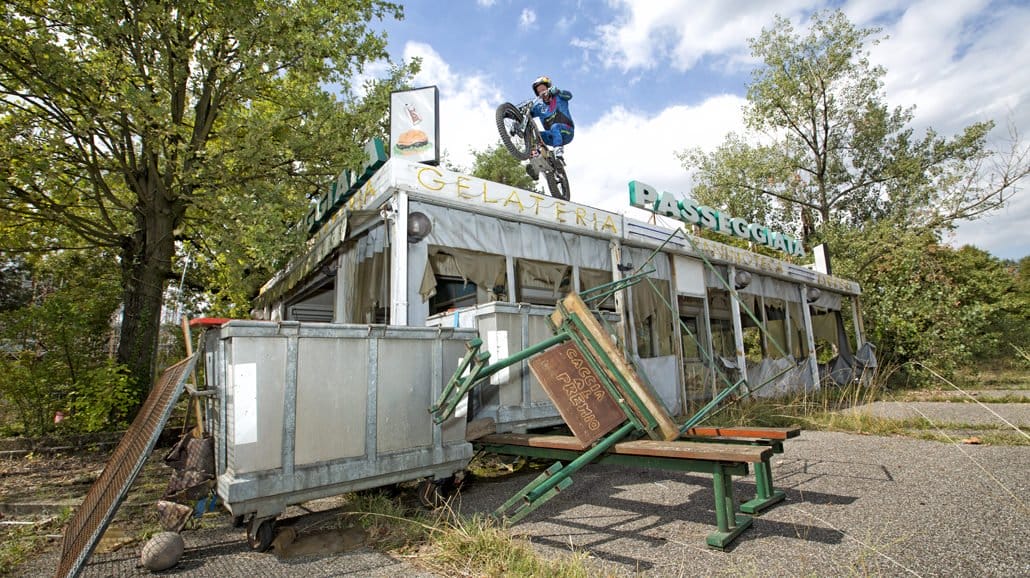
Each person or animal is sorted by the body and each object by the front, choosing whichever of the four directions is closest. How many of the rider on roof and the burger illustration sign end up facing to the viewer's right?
0

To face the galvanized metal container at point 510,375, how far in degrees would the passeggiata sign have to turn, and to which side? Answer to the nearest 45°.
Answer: approximately 45° to its right

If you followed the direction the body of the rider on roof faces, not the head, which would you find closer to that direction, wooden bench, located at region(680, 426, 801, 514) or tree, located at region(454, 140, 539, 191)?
the wooden bench

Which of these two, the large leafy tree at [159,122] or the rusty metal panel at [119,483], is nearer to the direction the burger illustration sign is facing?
the rusty metal panel

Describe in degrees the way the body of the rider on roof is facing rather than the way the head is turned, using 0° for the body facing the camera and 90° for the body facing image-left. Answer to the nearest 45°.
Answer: approximately 45°

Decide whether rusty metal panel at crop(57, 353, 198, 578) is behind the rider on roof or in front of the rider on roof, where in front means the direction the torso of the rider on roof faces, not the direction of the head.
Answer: in front

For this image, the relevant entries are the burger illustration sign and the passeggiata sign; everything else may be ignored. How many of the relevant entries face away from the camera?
0

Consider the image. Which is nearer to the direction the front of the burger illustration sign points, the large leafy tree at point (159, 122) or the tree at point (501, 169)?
the large leafy tree

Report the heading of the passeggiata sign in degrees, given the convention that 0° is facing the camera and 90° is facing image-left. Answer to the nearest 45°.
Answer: approximately 315°

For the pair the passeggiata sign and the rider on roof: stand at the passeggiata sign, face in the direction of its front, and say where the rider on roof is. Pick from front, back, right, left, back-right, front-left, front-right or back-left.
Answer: right

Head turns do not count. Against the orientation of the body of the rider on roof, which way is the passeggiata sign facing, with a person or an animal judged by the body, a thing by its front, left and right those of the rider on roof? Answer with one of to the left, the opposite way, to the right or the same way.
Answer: to the left
